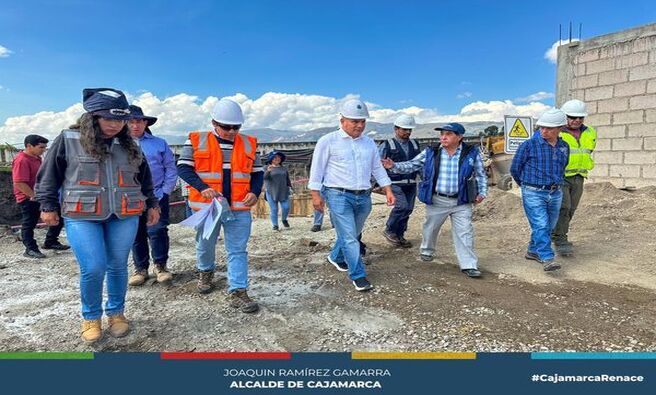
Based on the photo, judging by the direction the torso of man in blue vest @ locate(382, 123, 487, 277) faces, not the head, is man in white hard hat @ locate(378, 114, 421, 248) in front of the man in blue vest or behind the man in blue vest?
behind

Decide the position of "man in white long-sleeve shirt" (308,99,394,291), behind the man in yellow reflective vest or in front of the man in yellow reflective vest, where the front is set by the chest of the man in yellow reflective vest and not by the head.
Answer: in front

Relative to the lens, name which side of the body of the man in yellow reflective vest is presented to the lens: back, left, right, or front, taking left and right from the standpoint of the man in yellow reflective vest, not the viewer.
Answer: front

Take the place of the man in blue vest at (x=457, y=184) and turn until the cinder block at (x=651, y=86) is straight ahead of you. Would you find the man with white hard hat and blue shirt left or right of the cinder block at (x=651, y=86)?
right

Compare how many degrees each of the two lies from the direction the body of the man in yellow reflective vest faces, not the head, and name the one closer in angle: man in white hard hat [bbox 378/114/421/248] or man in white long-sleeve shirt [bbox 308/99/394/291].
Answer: the man in white long-sleeve shirt

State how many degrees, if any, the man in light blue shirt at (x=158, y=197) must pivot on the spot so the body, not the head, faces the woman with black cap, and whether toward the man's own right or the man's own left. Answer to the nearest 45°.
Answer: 0° — they already face them

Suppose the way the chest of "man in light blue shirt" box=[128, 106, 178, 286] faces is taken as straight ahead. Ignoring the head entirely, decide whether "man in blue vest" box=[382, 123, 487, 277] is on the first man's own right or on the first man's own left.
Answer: on the first man's own left

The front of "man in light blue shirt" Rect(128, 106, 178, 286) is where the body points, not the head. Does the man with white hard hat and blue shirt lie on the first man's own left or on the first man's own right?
on the first man's own left

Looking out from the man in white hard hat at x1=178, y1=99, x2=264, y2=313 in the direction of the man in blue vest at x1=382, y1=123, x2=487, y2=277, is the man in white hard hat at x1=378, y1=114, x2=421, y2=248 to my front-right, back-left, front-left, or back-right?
front-left

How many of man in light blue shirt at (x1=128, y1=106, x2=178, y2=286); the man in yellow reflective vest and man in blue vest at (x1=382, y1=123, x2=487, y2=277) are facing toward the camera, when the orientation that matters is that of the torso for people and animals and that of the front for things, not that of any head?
3

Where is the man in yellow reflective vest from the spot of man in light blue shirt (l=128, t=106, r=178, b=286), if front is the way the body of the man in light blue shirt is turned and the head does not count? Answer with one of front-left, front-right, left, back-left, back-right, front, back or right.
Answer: left

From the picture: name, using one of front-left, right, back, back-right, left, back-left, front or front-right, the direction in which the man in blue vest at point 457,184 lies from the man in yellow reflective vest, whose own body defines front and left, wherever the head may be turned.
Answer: front-right

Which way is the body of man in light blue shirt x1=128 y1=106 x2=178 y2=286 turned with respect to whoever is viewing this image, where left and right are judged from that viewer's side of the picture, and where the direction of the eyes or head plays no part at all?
facing the viewer

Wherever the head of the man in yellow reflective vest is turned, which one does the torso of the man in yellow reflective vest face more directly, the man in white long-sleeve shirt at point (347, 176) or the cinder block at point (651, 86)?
the man in white long-sleeve shirt
